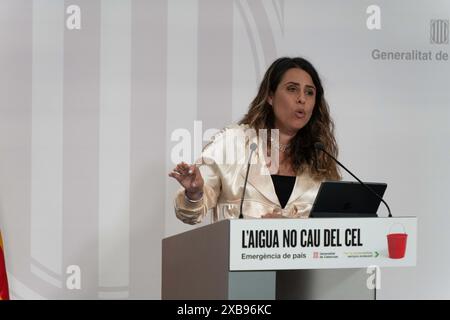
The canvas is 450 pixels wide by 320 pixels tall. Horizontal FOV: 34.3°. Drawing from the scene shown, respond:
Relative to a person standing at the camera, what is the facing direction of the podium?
facing the viewer and to the right of the viewer

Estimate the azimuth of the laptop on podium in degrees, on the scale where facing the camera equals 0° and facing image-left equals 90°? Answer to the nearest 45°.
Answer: approximately 135°

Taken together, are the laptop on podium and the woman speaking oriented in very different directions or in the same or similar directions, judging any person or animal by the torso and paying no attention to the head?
very different directions

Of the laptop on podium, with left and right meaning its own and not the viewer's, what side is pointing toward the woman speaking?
front

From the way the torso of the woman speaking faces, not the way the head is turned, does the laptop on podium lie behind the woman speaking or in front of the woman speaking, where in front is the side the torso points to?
in front

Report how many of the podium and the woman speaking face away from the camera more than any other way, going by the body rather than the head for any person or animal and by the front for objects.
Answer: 0

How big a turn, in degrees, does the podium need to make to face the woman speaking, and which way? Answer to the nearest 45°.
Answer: approximately 135° to its left

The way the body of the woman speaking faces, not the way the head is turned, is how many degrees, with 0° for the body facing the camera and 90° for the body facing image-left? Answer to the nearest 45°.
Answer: approximately 315°
